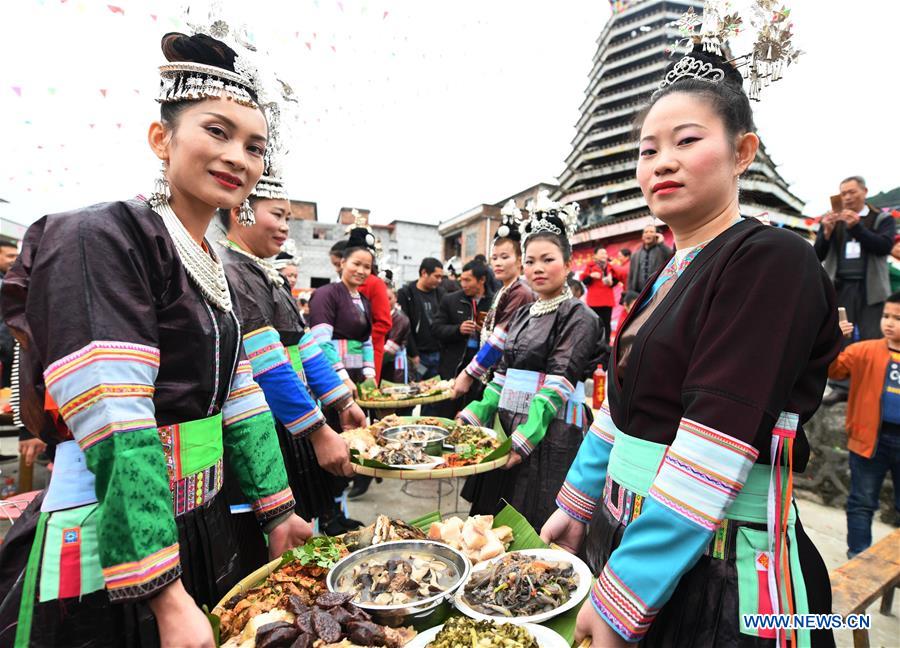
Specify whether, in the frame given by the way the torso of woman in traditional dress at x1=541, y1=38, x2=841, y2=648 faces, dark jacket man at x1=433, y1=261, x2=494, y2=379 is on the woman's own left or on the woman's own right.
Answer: on the woman's own right

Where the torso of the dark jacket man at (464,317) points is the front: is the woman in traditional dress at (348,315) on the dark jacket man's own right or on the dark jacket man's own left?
on the dark jacket man's own right

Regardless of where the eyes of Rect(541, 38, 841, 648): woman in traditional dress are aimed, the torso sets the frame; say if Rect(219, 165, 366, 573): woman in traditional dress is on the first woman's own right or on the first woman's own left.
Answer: on the first woman's own right

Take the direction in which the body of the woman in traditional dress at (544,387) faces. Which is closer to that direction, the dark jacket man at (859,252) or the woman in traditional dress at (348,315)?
the woman in traditional dress

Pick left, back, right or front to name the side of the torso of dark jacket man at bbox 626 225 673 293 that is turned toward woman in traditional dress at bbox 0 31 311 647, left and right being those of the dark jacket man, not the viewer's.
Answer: front

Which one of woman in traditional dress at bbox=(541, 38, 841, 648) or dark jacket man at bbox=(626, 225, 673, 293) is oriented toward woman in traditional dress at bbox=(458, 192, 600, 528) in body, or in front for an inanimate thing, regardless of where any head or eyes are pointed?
the dark jacket man

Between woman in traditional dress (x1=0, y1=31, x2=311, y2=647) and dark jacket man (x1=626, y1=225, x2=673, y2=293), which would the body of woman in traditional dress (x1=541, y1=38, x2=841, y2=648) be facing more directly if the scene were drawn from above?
the woman in traditional dress

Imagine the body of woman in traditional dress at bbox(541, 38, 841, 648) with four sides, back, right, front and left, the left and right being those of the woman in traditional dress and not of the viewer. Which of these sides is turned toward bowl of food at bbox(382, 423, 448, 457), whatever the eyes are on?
right
